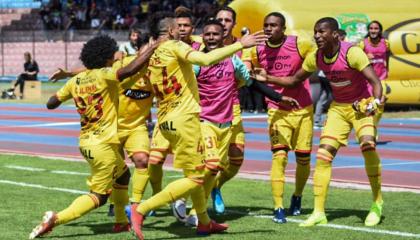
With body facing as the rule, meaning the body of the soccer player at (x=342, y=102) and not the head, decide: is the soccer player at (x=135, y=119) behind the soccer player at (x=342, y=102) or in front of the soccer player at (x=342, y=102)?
in front

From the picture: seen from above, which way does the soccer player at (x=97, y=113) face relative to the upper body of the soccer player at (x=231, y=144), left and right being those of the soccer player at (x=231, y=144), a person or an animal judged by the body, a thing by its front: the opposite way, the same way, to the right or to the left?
the opposite way

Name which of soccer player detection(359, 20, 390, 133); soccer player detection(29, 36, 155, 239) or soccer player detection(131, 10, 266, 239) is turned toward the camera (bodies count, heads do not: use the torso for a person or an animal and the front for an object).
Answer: soccer player detection(359, 20, 390, 133)

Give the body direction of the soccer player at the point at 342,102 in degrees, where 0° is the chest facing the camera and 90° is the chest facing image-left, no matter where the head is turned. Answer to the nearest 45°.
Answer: approximately 45°

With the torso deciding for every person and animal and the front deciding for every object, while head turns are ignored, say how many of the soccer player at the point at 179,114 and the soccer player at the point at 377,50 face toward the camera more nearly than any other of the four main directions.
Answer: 1

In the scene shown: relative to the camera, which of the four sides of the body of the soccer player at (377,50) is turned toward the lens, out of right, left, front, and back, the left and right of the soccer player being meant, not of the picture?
front

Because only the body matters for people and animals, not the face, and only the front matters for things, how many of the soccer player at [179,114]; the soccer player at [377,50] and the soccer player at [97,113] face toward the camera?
1

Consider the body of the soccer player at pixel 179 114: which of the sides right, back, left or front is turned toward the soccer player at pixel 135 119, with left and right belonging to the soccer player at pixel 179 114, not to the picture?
left

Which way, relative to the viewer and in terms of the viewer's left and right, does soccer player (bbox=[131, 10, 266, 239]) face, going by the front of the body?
facing away from the viewer and to the right of the viewer

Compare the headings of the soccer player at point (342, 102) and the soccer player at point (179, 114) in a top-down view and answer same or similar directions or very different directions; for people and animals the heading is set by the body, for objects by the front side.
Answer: very different directions

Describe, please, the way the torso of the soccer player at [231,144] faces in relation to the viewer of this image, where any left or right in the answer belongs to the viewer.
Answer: facing the viewer and to the left of the viewer

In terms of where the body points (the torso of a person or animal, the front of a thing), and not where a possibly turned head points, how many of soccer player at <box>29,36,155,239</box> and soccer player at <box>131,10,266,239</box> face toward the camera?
0

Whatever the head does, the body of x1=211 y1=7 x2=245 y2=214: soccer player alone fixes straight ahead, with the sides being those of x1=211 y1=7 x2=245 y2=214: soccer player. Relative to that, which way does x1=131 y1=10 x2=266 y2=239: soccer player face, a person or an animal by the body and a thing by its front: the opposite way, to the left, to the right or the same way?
the opposite way

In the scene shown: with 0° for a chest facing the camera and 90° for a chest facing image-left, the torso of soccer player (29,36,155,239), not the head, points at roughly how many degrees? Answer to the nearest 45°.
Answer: approximately 225°

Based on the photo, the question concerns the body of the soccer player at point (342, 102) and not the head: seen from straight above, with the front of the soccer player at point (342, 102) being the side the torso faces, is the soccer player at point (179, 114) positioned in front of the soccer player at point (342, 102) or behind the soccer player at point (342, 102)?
in front

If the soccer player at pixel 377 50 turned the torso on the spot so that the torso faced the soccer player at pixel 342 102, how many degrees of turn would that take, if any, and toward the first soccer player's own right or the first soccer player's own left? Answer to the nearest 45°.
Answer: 0° — they already face them

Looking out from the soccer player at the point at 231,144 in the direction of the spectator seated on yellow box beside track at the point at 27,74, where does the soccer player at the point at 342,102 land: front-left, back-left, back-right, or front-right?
back-right
